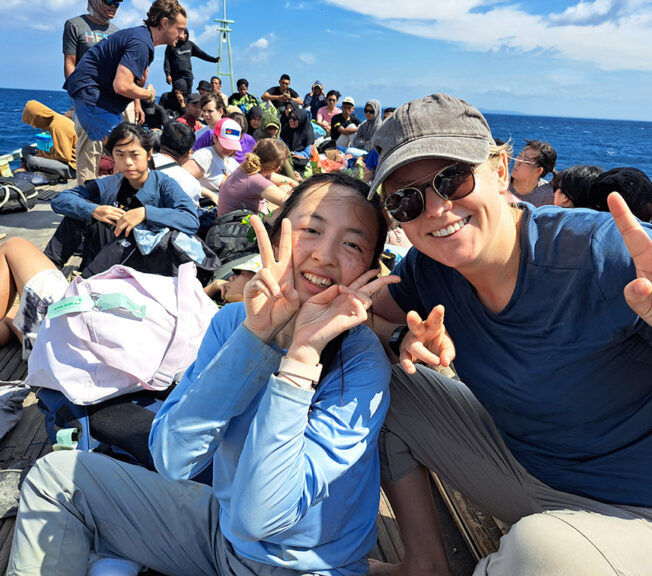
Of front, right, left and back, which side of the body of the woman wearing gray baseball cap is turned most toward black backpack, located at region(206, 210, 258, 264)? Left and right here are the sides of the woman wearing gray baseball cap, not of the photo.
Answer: right

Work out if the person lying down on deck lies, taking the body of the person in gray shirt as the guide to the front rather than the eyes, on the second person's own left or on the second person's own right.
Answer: on the second person's own right

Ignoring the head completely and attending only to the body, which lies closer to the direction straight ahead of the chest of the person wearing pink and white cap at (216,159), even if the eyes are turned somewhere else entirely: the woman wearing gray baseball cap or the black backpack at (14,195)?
the woman wearing gray baseball cap

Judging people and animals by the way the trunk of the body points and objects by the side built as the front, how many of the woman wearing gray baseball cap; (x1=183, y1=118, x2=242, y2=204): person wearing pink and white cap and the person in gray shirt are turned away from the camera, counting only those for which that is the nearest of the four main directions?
0

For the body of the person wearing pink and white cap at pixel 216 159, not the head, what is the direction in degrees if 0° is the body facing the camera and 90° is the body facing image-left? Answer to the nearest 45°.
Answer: approximately 315°

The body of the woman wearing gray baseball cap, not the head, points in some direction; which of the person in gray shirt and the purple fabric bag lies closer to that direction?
the purple fabric bag

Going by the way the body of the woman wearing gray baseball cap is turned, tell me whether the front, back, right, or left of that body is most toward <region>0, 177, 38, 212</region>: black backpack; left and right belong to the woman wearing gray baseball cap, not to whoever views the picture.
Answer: right

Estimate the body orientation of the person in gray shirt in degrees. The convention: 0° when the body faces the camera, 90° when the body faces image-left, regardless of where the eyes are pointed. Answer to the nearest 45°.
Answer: approximately 315°

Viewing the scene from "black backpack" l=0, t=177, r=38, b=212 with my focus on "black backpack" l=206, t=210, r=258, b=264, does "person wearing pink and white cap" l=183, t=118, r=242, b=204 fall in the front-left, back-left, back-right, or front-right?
front-left

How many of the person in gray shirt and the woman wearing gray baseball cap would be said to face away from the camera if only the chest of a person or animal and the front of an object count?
0

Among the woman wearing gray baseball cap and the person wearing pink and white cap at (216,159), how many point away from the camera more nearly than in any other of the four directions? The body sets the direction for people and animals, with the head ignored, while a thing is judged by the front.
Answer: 0

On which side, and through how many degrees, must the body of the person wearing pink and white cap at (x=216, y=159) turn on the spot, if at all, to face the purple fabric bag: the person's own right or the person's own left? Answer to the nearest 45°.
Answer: approximately 45° to the person's own right

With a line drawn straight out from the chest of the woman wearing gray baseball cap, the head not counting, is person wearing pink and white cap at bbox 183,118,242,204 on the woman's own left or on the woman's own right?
on the woman's own right

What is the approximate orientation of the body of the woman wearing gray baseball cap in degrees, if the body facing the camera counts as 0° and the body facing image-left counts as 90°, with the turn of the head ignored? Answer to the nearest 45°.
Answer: approximately 45°
